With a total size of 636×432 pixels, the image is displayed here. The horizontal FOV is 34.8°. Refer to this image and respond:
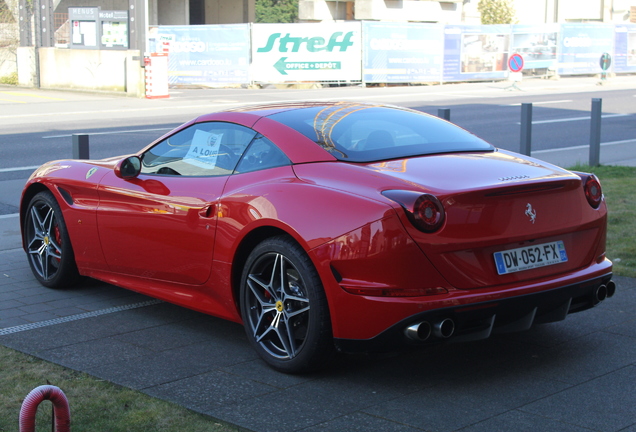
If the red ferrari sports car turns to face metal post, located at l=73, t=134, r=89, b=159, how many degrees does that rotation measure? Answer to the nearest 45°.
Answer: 0° — it already faces it

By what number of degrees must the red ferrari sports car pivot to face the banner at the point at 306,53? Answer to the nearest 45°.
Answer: approximately 45° to its right

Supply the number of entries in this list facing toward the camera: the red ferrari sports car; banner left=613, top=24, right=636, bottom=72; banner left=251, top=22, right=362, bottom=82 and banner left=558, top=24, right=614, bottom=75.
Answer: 3

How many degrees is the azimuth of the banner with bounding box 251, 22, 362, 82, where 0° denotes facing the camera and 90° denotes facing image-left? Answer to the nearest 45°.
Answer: approximately 0°

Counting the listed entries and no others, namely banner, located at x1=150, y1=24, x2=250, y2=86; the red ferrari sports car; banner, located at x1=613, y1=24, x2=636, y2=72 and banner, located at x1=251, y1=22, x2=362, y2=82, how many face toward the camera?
3

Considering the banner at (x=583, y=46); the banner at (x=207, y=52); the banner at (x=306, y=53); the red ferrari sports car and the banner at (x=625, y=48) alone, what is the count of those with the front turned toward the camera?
4

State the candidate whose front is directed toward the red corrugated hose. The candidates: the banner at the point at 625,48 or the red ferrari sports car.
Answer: the banner

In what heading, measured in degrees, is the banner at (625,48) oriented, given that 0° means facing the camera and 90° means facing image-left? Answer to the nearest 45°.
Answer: approximately 0°

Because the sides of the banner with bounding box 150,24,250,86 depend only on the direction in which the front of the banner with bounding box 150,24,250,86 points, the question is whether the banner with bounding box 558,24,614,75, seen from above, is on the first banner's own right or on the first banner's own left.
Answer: on the first banner's own left

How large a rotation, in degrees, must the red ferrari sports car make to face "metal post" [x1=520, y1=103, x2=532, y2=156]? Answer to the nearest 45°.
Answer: approximately 45° to its right
